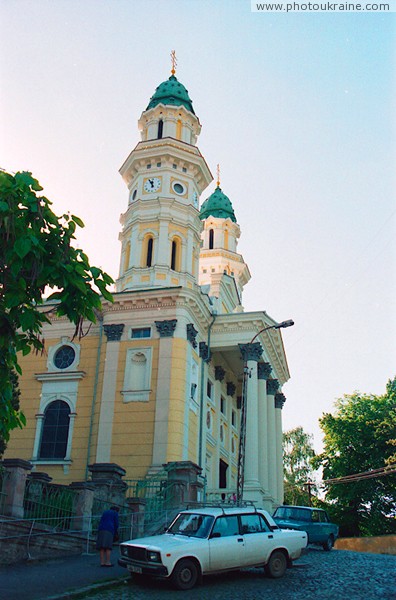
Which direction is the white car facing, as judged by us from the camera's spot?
facing the viewer and to the left of the viewer

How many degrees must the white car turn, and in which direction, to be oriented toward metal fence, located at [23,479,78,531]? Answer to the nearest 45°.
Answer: approximately 90° to its right

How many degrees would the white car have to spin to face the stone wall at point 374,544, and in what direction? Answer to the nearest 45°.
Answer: approximately 135° to its right

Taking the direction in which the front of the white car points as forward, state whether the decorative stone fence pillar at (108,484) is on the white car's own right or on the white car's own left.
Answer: on the white car's own right

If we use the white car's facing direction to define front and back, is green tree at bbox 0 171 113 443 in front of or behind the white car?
in front

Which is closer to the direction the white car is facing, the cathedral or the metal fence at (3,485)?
the metal fence

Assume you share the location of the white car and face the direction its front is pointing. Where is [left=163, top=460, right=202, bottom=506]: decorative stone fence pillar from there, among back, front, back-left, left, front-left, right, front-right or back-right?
back-right

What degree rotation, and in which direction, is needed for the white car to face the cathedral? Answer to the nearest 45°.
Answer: approximately 135° to its right

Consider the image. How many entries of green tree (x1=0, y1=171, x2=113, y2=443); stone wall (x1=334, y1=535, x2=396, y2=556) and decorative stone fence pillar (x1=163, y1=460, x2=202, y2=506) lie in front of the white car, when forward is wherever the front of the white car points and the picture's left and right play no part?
1

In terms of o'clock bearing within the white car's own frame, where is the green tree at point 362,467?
The green tree is roughly at 5 o'clock from the white car.
